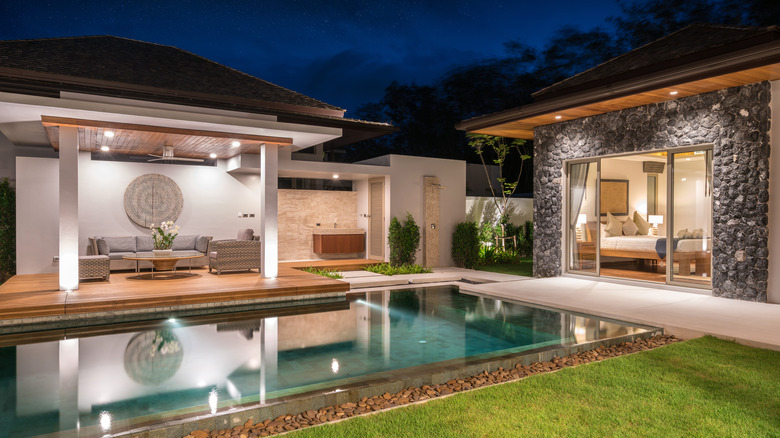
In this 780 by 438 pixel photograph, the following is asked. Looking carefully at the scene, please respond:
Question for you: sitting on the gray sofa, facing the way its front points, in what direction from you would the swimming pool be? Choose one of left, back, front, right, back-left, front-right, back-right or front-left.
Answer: front

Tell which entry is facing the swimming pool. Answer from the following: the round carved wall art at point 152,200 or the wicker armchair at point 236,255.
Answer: the round carved wall art

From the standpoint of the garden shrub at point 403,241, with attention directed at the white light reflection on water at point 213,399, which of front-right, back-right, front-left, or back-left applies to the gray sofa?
front-right

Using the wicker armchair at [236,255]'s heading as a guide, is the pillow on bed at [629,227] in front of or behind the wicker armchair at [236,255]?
behind

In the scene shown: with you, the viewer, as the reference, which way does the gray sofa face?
facing the viewer

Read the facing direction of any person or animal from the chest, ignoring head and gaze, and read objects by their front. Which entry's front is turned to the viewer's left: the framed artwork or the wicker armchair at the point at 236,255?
the wicker armchair

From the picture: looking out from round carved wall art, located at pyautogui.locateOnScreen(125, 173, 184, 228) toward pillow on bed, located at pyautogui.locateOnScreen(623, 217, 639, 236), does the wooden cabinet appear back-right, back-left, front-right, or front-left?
front-left

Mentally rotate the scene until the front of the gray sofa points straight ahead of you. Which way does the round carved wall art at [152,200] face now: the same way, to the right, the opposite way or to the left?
the same way

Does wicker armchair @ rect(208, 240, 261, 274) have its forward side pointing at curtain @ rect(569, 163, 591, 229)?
no

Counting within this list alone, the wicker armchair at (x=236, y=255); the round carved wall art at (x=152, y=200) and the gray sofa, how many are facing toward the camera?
2

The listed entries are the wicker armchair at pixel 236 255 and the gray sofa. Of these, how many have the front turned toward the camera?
1

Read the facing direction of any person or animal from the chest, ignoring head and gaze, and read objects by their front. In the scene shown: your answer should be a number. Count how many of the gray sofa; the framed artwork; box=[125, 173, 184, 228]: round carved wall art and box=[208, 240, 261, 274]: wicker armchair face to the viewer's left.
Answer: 1

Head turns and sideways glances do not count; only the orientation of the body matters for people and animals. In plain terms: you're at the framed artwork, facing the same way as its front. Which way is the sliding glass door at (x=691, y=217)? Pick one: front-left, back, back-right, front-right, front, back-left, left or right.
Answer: front-left

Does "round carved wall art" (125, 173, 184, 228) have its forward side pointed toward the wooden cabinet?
no

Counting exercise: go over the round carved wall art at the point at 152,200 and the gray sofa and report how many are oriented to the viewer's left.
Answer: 0

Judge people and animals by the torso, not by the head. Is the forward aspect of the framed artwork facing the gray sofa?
no

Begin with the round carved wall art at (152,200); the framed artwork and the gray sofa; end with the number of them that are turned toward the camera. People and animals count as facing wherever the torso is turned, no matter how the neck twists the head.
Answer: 3

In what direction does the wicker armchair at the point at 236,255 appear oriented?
to the viewer's left

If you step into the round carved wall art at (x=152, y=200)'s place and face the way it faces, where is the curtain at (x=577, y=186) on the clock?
The curtain is roughly at 10 o'clock from the round carved wall art.

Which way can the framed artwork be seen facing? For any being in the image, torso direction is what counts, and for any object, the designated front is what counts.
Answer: toward the camera

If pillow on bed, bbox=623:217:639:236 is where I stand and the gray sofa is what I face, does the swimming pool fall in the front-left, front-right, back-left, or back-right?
front-left

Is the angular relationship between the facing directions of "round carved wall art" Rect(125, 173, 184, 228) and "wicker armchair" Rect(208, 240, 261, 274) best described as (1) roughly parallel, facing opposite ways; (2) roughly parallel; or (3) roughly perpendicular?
roughly perpendicular

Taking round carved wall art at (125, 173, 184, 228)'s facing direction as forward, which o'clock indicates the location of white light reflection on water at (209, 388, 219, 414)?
The white light reflection on water is roughly at 12 o'clock from the round carved wall art.
